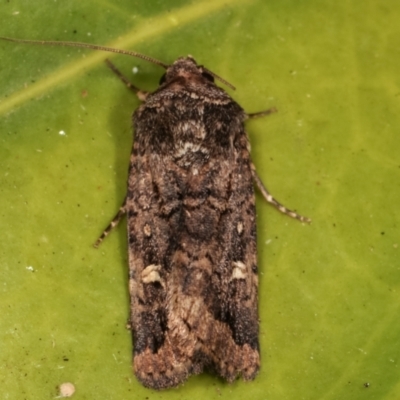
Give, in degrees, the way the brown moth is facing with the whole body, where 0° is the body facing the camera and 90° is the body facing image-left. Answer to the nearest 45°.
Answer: approximately 180°
